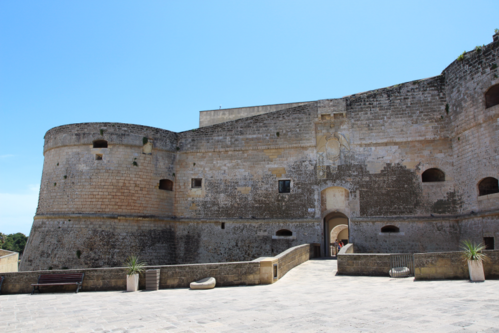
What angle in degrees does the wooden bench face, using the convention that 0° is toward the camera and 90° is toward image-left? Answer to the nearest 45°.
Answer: approximately 0°

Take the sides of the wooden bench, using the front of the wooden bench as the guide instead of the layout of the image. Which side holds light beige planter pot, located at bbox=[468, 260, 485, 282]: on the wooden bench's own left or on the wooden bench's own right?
on the wooden bench's own left

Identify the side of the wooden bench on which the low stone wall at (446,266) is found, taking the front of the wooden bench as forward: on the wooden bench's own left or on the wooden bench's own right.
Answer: on the wooden bench's own left

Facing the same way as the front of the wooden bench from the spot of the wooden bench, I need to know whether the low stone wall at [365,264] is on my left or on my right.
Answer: on my left

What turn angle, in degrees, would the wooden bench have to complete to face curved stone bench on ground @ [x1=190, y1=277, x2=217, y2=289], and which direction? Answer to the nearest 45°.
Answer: approximately 45° to its left
